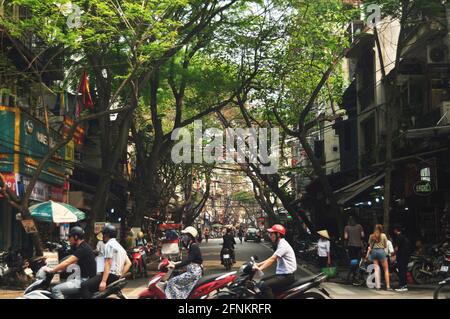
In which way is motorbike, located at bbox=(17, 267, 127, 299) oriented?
to the viewer's left

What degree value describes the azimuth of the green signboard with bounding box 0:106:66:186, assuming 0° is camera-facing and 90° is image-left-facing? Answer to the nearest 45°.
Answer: approximately 315°

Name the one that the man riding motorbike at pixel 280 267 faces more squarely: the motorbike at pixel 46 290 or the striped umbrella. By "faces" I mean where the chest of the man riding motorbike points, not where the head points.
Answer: the motorbike

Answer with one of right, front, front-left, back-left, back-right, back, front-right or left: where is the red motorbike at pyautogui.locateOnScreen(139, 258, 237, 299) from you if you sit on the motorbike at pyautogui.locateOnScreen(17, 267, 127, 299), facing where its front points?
back

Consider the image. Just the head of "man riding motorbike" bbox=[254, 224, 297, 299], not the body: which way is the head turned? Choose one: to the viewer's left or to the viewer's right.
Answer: to the viewer's left

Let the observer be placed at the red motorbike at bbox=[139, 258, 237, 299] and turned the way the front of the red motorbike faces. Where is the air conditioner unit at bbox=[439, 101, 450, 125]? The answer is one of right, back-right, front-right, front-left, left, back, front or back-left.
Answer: back-right

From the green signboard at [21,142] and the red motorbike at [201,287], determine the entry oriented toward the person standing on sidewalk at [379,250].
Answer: the green signboard

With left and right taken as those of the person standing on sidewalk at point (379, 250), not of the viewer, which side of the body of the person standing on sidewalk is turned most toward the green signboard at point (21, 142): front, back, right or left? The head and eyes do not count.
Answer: left

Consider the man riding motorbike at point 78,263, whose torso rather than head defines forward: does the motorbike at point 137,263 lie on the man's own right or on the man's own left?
on the man's own right

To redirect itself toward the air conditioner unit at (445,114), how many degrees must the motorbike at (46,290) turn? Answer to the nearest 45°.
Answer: approximately 135° to its right

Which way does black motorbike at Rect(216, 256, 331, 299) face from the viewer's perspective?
to the viewer's left
